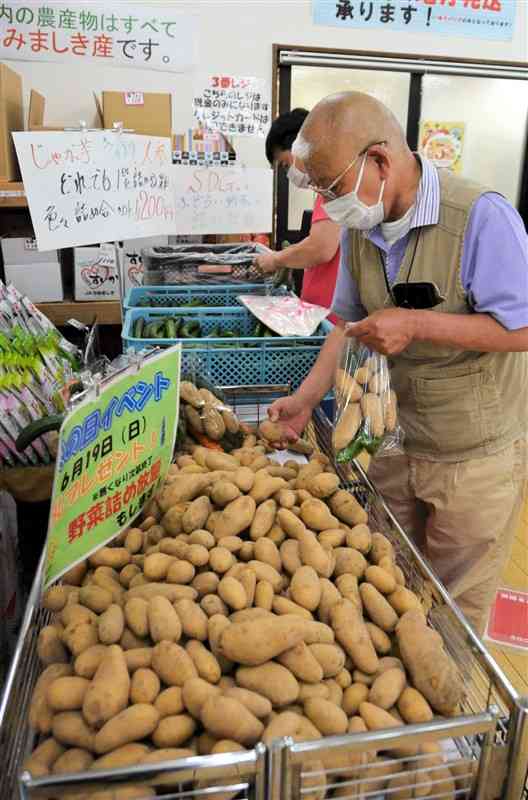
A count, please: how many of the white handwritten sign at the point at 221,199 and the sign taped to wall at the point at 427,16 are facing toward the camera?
2

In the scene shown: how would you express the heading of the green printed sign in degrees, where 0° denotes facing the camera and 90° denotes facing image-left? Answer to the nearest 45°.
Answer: approximately 315°

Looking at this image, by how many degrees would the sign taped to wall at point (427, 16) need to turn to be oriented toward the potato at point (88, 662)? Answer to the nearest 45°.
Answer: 0° — it already faces it

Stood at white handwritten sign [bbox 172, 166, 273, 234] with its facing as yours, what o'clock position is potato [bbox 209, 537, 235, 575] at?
The potato is roughly at 12 o'clock from the white handwritten sign.

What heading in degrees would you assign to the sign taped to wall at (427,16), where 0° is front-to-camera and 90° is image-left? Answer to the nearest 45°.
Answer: approximately 0°

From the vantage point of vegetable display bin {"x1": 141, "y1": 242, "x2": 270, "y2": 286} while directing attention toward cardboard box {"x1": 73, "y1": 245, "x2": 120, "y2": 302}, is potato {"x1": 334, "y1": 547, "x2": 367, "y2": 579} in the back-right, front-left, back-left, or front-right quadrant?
back-left

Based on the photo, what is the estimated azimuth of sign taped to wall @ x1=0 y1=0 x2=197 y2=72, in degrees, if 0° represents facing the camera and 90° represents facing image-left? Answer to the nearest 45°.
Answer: approximately 0°
